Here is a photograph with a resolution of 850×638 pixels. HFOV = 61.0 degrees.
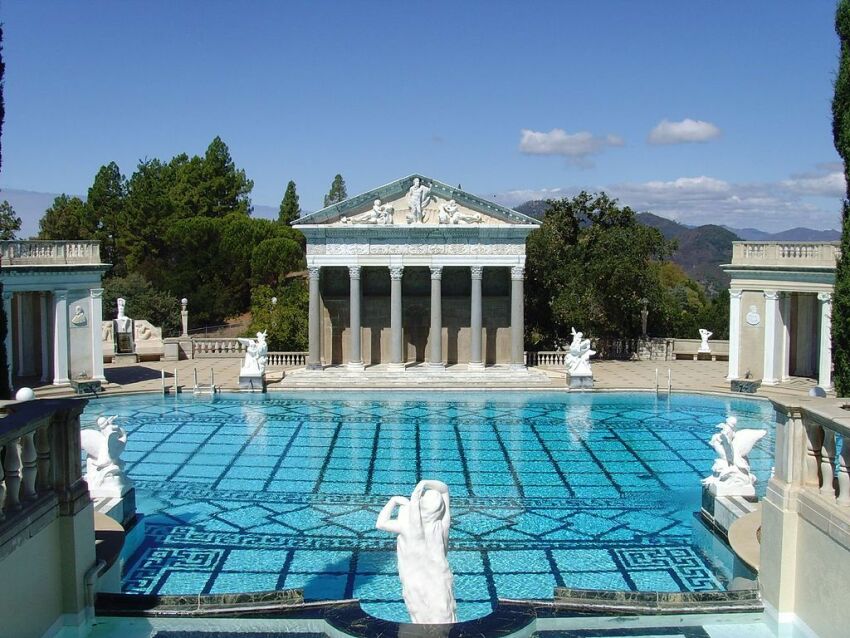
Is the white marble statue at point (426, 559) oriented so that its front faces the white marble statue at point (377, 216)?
yes

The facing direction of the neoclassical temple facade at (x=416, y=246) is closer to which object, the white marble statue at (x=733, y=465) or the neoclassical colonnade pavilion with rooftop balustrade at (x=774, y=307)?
the white marble statue

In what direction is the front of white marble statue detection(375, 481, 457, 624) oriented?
away from the camera

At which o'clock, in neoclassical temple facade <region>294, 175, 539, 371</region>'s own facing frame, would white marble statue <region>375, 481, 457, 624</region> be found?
The white marble statue is roughly at 12 o'clock from the neoclassical temple facade.

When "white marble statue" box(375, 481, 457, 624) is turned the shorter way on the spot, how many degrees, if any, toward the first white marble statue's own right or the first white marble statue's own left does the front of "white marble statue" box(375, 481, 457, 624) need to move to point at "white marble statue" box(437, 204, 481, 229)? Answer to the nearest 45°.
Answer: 0° — it already faces it

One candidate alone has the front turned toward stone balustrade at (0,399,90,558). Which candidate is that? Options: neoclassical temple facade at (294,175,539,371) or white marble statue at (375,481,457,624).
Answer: the neoclassical temple facade

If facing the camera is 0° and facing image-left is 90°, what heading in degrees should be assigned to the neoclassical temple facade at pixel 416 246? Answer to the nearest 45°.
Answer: approximately 0°

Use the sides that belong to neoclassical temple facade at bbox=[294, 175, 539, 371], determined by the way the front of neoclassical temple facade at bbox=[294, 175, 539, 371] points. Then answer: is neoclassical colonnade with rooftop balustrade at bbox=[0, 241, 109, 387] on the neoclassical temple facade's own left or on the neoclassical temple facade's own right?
on the neoclassical temple facade's own right

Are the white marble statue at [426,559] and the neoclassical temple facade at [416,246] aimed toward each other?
yes

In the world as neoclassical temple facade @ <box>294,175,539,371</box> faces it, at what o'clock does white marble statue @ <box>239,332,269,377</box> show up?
The white marble statue is roughly at 2 o'clock from the neoclassical temple facade.

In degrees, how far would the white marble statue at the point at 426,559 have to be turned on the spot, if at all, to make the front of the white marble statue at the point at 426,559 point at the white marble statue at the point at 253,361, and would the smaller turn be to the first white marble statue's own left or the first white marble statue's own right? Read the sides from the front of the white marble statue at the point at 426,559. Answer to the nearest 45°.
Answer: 0° — it already faces it

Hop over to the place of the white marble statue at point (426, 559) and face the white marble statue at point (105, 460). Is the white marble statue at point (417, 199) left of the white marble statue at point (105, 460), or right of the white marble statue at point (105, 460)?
right

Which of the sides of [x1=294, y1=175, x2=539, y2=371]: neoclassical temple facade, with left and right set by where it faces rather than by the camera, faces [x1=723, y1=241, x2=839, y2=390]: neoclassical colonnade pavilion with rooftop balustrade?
left
